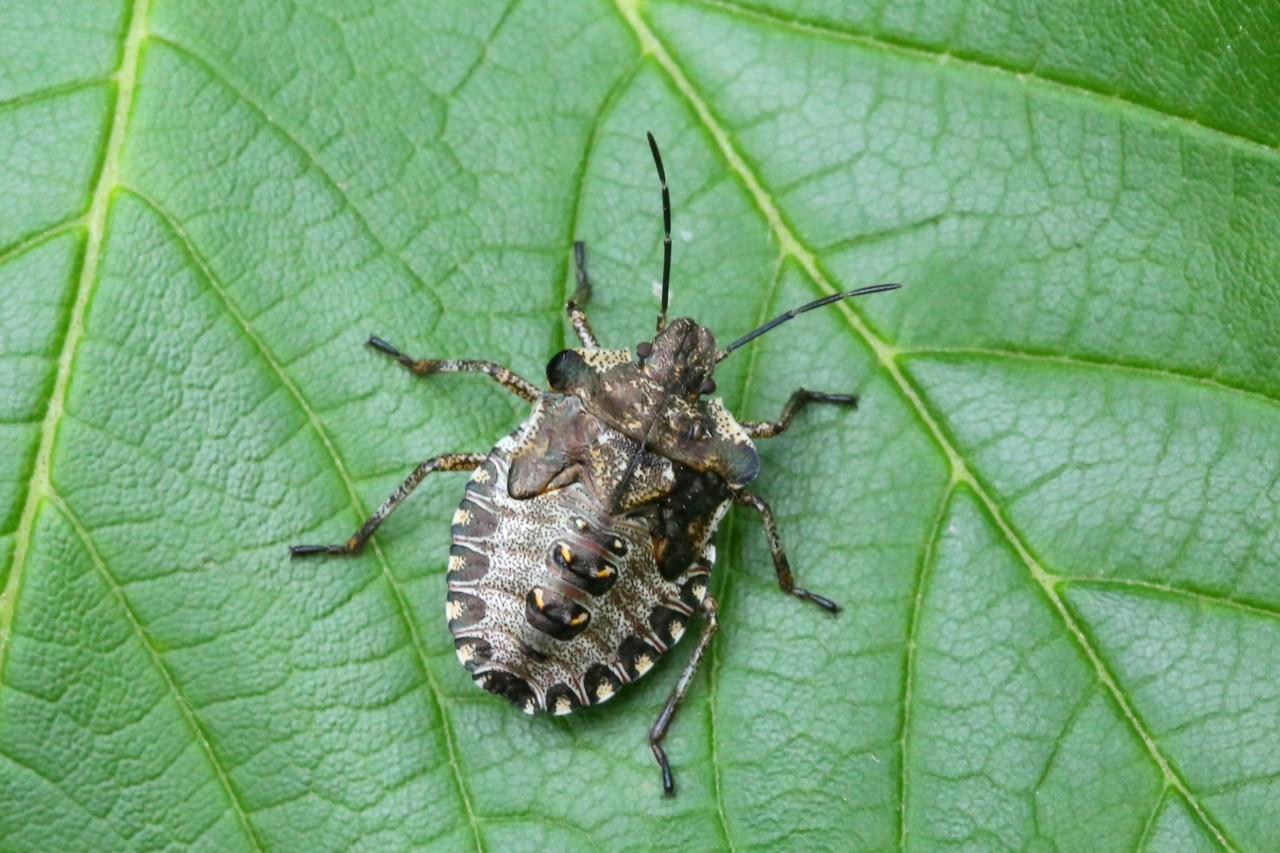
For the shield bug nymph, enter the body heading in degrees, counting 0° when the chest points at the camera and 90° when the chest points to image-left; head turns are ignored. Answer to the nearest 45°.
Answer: approximately 225°
